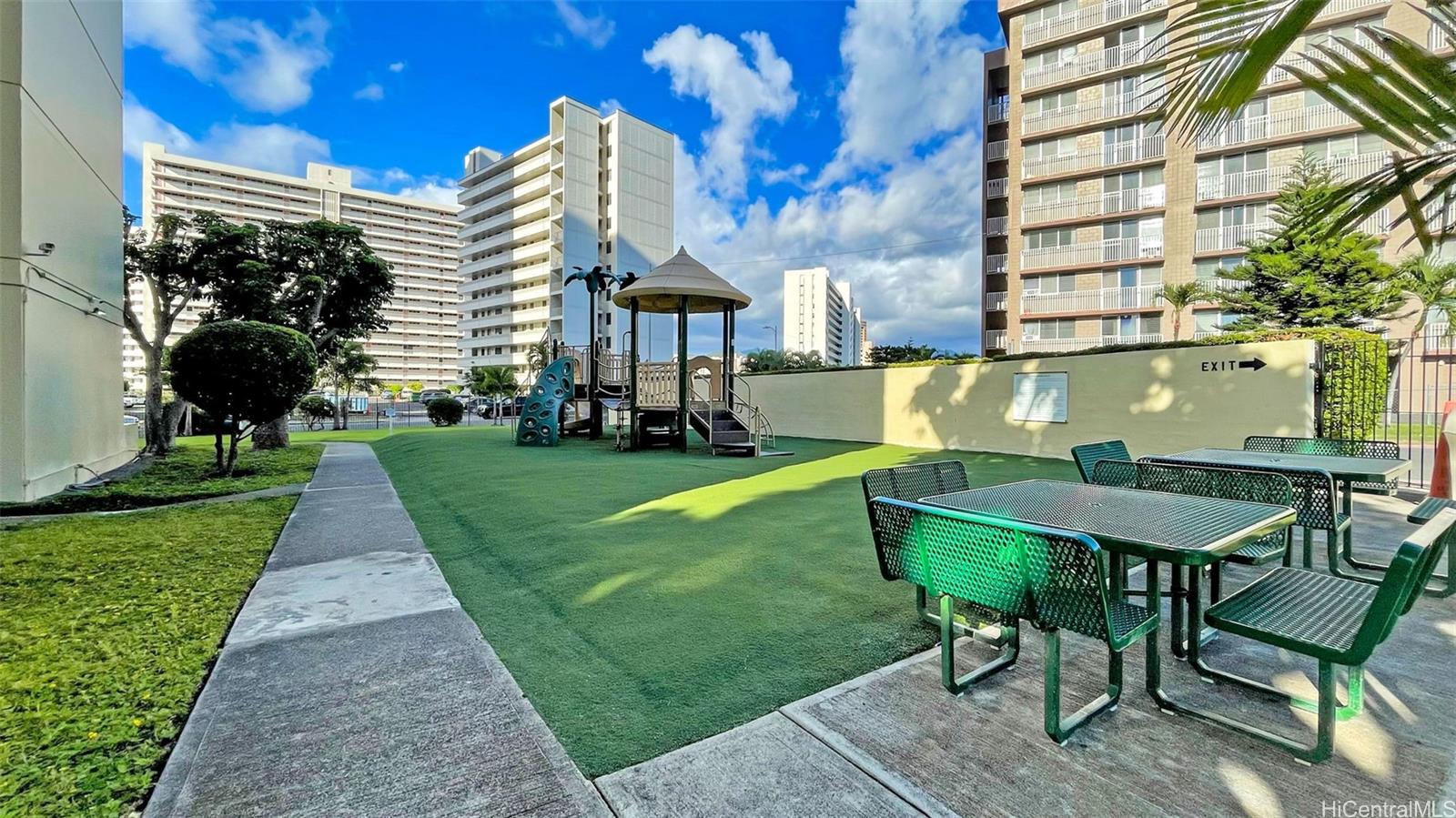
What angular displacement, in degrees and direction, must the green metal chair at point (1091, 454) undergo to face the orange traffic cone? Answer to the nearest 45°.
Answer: approximately 90° to its left

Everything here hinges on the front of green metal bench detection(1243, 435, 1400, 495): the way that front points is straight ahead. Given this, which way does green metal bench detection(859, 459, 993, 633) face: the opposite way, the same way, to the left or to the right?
to the left

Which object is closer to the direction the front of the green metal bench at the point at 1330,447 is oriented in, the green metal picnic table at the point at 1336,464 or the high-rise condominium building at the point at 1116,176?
the green metal picnic table

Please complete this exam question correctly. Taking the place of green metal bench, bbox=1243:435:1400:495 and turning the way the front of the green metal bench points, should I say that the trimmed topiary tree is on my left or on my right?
on my right

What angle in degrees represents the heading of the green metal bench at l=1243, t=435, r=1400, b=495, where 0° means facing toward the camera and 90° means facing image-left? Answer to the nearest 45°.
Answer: approximately 0°

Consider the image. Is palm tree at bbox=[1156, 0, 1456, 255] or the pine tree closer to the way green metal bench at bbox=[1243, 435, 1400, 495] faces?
the palm tree

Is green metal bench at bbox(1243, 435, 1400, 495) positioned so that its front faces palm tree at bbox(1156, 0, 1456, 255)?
yes

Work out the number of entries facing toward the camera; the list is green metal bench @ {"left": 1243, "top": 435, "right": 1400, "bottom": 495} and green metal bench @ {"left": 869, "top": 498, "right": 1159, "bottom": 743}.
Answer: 1

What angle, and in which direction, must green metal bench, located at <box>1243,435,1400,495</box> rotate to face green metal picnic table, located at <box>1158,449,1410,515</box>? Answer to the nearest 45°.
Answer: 0° — it already faces it

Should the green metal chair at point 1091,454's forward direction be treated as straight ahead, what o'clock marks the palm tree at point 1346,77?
The palm tree is roughly at 1 o'clock from the green metal chair.

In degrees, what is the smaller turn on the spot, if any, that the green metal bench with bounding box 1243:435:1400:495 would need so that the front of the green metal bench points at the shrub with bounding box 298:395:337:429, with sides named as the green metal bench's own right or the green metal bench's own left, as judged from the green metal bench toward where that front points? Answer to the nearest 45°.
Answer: approximately 90° to the green metal bench's own right
